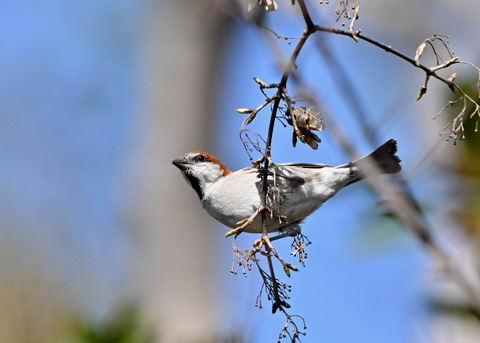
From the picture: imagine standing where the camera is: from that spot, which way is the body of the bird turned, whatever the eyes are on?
to the viewer's left
